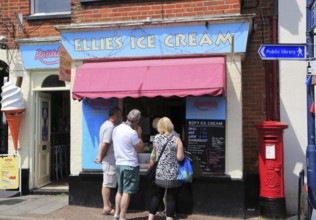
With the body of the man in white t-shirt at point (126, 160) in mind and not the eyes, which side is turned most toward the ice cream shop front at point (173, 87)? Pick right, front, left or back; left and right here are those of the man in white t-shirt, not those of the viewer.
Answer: front

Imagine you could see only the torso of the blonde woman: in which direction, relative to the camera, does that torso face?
away from the camera

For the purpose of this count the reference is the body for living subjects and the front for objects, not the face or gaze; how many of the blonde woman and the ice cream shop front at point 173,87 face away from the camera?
1

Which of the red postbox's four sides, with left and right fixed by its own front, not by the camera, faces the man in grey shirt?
right

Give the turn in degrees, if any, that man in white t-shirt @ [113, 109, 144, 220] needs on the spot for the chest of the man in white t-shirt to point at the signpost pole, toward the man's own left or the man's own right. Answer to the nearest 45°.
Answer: approximately 45° to the man's own right

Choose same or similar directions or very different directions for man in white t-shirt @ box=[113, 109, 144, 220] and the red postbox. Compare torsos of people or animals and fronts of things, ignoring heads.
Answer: very different directions

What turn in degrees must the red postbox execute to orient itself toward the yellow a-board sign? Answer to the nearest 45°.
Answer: approximately 90° to its right

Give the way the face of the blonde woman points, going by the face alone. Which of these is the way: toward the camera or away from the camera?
away from the camera
